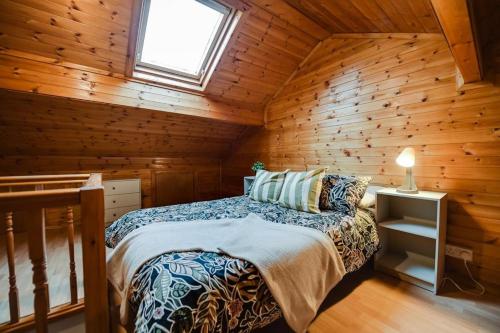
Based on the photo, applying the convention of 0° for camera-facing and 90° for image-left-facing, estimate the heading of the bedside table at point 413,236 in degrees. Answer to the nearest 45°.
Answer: approximately 45°

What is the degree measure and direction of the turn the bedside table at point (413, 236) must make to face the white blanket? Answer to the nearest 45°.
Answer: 0° — it already faces it
